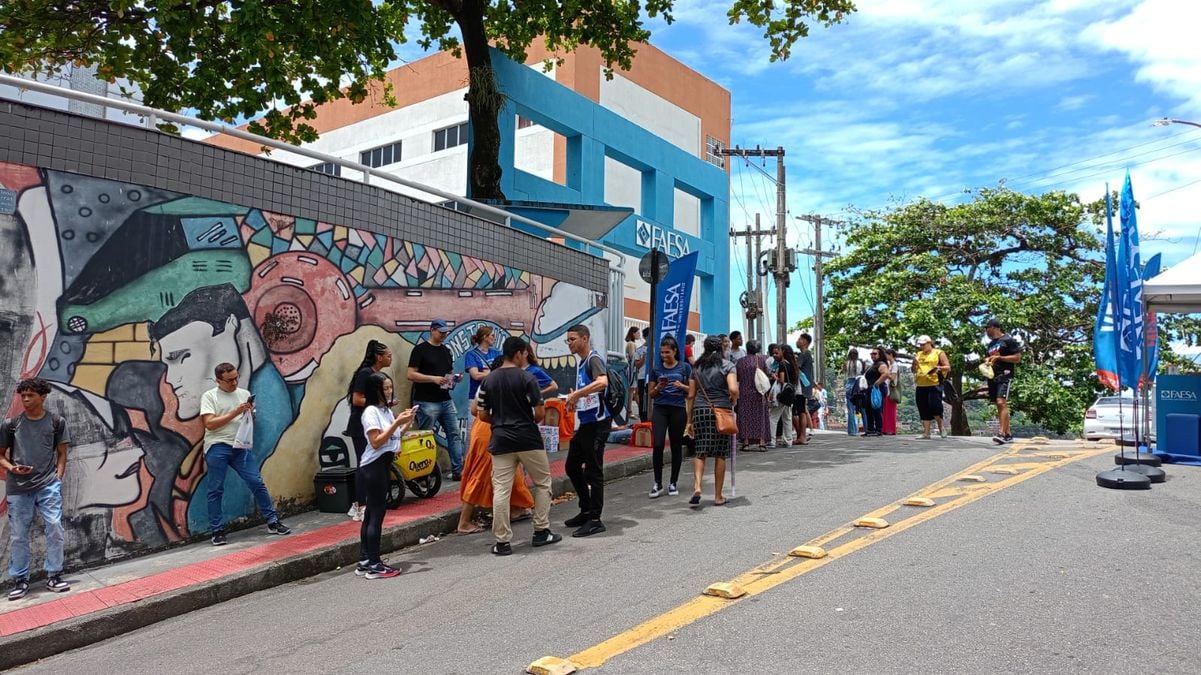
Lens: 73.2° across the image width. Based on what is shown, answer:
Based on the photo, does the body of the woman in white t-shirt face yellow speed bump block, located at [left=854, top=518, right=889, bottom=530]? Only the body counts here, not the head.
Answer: yes

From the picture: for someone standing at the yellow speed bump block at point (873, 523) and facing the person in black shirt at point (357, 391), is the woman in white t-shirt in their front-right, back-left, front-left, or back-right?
front-left

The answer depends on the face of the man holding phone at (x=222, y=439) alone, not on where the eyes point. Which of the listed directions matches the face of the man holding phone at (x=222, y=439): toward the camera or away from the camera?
toward the camera

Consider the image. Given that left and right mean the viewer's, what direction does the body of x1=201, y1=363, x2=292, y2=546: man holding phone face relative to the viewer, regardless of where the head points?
facing the viewer and to the right of the viewer

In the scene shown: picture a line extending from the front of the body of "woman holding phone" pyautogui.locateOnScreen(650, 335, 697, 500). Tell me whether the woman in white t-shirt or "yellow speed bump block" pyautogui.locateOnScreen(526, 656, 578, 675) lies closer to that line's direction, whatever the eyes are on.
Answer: the yellow speed bump block

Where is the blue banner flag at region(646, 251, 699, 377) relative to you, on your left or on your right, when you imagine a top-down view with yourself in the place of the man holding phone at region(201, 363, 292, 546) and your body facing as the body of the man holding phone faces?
on your left

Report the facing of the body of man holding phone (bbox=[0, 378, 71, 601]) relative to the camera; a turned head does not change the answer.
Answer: toward the camera

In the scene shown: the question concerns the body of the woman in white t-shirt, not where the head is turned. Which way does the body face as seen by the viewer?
to the viewer's right

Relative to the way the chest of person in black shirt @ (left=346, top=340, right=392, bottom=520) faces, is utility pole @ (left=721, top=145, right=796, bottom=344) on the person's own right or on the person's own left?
on the person's own left

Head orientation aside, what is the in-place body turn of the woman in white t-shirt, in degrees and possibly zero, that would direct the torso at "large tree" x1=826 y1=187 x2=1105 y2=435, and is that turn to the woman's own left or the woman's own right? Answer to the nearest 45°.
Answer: approximately 45° to the woman's own left

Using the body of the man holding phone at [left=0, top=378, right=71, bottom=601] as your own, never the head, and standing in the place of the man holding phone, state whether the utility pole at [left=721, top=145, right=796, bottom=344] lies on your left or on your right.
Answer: on your left

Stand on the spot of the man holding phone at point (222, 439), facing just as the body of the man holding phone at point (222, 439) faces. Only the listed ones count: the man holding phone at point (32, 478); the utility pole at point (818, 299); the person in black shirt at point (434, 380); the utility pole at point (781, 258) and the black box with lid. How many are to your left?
4
